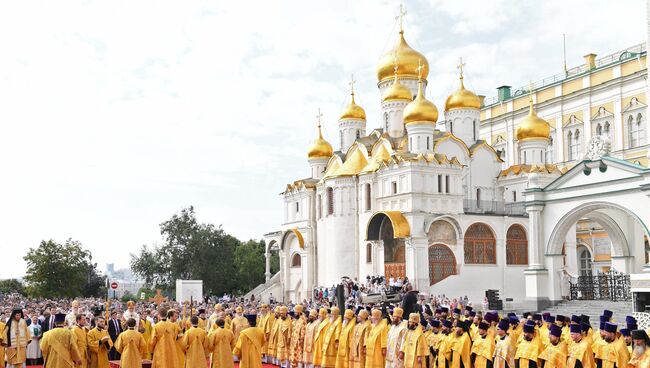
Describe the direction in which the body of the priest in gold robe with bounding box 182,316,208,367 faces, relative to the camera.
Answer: away from the camera

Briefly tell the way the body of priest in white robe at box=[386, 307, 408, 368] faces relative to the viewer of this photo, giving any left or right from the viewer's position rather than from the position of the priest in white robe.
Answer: facing the viewer and to the left of the viewer

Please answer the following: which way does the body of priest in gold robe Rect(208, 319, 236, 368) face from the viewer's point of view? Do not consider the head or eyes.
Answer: away from the camera

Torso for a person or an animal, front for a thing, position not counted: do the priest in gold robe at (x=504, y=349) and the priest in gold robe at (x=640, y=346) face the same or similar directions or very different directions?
same or similar directions

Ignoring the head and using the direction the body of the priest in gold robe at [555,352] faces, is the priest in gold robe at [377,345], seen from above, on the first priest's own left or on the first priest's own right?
on the first priest's own right

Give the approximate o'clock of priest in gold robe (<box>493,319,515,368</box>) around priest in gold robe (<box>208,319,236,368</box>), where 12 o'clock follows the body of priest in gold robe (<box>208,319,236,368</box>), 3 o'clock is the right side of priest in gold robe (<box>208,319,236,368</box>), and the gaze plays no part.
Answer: priest in gold robe (<box>493,319,515,368</box>) is roughly at 4 o'clock from priest in gold robe (<box>208,319,236,368</box>).

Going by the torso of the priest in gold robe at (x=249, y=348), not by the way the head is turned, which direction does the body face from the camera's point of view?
away from the camera

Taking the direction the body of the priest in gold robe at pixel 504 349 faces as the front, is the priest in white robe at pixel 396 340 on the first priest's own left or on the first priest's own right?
on the first priest's own right
